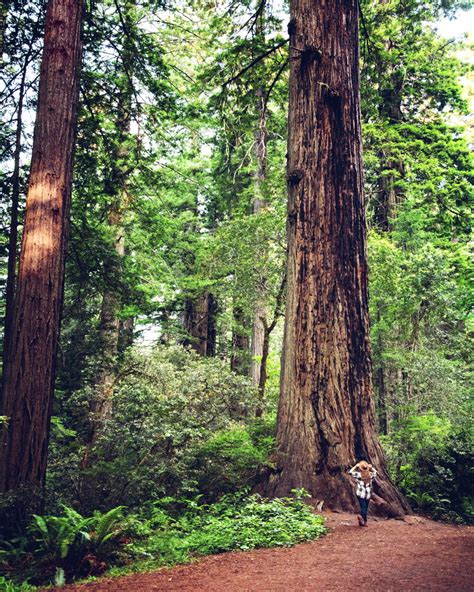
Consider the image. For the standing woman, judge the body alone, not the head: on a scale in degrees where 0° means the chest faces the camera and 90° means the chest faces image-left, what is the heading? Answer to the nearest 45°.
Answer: approximately 180°

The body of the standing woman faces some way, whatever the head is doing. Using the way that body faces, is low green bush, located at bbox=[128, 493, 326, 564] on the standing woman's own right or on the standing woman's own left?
on the standing woman's own left

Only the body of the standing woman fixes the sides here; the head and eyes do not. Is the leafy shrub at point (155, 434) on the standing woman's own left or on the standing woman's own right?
on the standing woman's own left

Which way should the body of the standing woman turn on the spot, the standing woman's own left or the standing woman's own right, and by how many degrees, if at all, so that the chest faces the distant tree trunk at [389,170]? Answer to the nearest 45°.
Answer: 0° — they already face it

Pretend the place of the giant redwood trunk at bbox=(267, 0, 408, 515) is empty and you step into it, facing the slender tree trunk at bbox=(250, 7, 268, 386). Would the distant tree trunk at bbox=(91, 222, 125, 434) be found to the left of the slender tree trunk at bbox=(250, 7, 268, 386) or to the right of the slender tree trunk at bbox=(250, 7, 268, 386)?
left

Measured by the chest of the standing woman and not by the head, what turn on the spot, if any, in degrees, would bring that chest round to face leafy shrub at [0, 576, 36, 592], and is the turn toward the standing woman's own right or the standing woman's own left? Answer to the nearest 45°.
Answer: approximately 135° to the standing woman's own left

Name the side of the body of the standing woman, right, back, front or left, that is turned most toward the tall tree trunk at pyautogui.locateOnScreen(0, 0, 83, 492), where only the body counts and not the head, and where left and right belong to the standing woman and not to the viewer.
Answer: left
